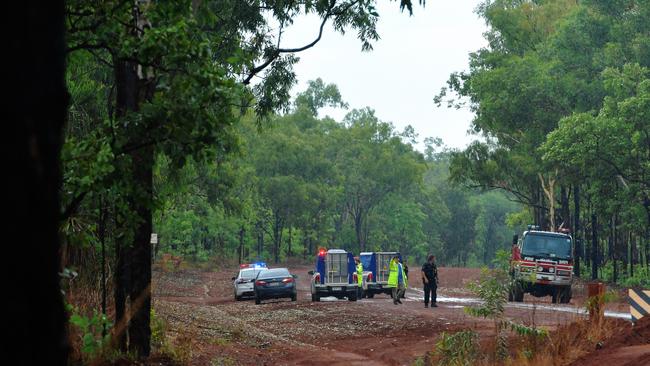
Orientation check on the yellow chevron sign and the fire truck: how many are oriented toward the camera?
2

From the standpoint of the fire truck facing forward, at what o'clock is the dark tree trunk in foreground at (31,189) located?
The dark tree trunk in foreground is roughly at 12 o'clock from the fire truck.

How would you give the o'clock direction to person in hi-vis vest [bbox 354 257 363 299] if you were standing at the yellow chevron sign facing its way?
The person in hi-vis vest is roughly at 5 o'clock from the yellow chevron sign.

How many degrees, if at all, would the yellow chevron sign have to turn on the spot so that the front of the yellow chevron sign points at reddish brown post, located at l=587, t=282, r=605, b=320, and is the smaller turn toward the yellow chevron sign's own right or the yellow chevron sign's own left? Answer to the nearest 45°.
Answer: approximately 45° to the yellow chevron sign's own right
